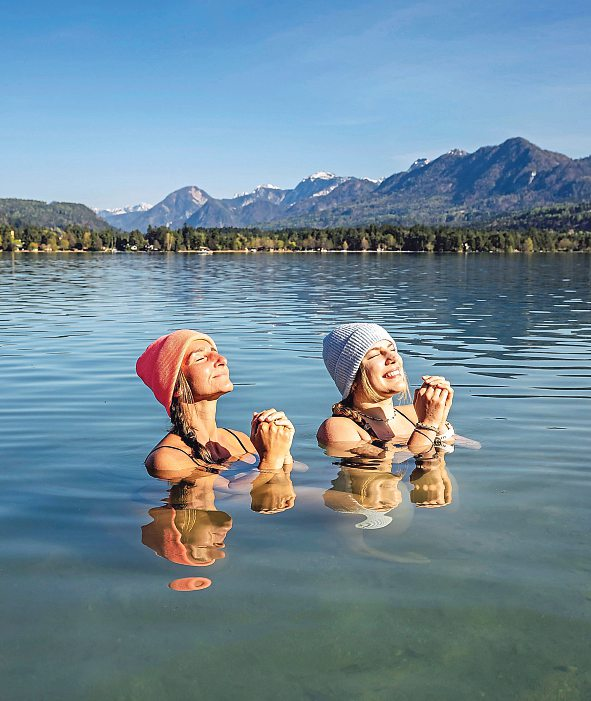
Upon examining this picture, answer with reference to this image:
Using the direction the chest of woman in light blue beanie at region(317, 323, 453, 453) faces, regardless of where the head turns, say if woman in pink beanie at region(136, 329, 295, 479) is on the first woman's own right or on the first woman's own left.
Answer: on the first woman's own right

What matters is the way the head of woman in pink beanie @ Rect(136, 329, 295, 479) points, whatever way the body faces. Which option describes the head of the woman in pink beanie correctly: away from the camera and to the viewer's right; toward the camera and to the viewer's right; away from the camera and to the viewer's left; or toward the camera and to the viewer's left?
toward the camera and to the viewer's right

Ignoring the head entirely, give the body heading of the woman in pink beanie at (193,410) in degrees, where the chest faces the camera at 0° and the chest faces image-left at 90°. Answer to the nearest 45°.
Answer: approximately 315°

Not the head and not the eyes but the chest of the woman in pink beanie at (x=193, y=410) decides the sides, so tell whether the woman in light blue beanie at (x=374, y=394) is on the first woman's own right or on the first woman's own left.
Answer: on the first woman's own left
